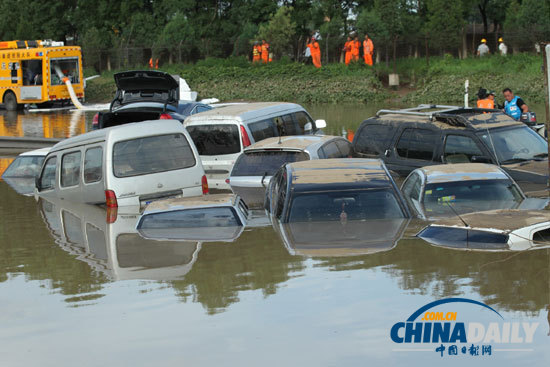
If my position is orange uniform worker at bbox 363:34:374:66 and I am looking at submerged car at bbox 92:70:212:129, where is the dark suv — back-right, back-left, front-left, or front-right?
front-left

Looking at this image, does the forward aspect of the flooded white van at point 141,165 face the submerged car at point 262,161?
no

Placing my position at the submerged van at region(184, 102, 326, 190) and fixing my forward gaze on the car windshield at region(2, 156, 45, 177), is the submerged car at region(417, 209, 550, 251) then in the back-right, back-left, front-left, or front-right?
back-left

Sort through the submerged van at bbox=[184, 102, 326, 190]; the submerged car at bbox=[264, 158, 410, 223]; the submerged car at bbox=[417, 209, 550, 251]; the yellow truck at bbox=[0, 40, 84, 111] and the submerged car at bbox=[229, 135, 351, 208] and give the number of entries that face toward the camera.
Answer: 1

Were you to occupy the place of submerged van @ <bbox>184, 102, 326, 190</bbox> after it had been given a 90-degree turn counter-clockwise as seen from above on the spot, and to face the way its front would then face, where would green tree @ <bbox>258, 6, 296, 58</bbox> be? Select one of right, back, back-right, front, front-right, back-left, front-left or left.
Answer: front-right

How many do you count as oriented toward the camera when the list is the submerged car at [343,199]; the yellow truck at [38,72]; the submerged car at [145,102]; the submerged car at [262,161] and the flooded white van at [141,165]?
1

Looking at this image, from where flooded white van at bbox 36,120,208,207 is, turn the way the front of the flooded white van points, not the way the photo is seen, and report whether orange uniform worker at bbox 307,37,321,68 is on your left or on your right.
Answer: on your right

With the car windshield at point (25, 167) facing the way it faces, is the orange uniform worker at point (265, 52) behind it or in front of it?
behind

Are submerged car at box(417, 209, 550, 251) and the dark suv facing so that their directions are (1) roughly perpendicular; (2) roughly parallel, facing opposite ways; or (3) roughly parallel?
roughly perpendicular

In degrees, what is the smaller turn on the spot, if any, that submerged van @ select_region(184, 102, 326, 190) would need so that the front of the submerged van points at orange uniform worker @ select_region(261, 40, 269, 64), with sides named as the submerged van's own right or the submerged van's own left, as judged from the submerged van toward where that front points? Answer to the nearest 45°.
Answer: approximately 45° to the submerged van's own left

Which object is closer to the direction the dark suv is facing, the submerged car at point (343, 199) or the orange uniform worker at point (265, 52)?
the submerged car

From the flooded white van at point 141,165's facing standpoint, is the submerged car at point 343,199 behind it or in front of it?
behind

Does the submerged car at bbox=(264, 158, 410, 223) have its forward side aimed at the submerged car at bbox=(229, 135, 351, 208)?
no

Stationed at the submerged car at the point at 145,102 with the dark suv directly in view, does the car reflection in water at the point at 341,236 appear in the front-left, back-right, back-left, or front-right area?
front-right

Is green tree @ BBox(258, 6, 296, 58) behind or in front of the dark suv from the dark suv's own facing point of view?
behind

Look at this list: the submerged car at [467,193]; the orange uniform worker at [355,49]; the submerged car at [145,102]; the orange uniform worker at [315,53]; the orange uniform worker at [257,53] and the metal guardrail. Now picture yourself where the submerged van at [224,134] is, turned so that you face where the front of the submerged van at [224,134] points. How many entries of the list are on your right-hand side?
1

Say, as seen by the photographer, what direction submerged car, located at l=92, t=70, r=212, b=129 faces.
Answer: facing away from the viewer and to the right of the viewer

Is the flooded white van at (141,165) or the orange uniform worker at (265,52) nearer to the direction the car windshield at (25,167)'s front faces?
the flooded white van
